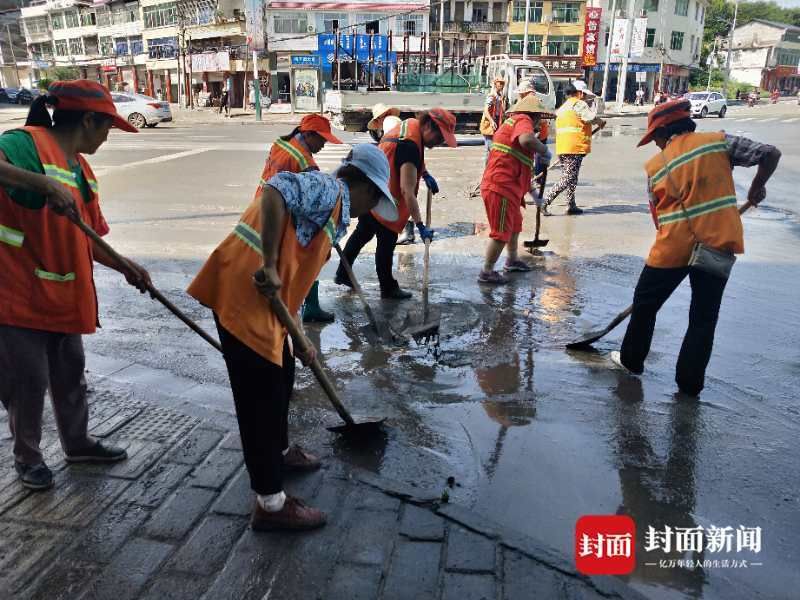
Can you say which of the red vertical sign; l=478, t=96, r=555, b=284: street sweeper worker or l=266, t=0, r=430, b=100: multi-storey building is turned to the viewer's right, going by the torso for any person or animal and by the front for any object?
the street sweeper worker

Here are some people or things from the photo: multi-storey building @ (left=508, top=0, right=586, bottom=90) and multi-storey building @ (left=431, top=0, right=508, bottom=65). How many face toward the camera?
2

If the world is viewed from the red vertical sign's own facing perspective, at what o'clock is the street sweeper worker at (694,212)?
The street sweeper worker is roughly at 12 o'clock from the red vertical sign.

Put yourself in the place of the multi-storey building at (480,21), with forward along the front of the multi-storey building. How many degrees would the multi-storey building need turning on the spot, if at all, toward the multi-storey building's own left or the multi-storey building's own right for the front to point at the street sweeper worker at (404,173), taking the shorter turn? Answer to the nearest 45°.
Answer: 0° — it already faces them

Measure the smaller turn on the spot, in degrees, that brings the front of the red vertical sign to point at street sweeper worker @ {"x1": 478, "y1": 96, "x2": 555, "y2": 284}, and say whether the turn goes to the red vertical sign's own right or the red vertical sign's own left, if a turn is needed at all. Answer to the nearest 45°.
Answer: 0° — it already faces them

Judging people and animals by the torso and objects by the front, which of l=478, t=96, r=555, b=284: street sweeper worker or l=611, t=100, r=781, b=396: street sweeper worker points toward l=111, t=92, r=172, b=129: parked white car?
l=611, t=100, r=781, b=396: street sweeper worker

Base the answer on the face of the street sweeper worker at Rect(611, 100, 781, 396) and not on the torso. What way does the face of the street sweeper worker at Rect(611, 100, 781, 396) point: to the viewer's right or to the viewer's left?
to the viewer's left

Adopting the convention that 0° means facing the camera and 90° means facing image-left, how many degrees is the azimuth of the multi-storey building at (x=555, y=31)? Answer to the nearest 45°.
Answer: approximately 0°

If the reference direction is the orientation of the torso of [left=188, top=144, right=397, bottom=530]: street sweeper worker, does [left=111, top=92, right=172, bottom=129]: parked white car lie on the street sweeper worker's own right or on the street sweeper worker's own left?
on the street sweeper worker's own left

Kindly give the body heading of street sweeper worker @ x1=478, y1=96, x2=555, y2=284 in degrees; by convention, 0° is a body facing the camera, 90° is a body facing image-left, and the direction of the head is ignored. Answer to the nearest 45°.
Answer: approximately 270°

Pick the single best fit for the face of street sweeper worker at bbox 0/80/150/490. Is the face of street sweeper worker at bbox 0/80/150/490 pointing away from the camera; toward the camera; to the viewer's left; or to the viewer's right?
to the viewer's right

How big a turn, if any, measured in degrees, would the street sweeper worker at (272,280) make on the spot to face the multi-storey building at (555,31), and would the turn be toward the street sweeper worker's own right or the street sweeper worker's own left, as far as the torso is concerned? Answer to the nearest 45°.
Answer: approximately 45° to the street sweeper worker's own left

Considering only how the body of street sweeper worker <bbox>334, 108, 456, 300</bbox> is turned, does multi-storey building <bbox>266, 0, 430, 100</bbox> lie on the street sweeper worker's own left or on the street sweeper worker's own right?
on the street sweeper worker's own left

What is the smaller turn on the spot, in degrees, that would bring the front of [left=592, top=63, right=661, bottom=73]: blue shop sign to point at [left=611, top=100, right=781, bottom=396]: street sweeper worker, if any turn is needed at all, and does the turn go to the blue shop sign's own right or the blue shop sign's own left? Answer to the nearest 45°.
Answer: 0° — it already faces them
